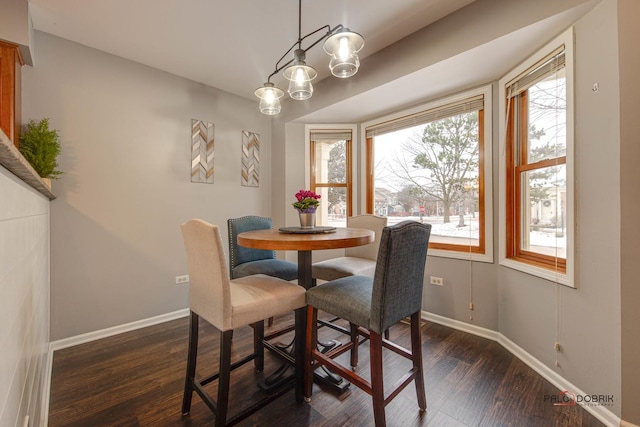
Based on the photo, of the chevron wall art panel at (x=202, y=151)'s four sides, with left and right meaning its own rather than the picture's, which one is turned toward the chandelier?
front

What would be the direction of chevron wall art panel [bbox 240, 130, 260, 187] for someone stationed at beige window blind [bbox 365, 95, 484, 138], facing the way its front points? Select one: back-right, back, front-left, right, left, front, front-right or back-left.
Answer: front-right

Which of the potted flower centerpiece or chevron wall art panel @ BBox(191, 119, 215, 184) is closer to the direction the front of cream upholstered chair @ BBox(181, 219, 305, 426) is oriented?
the potted flower centerpiece

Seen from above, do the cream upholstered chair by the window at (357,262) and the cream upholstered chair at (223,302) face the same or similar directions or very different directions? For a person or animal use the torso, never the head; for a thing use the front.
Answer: very different directions

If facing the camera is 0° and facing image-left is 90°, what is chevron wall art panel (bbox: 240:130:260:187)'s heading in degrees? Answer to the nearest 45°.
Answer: approximately 315°

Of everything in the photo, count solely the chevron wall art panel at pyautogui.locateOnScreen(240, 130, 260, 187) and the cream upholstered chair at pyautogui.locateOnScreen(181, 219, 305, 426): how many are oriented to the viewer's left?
0

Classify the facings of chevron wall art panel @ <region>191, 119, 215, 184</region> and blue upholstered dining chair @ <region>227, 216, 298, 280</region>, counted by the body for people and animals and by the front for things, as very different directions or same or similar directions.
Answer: same or similar directions

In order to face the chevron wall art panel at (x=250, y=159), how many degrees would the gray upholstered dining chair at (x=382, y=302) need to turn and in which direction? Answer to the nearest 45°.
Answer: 0° — it already faces it

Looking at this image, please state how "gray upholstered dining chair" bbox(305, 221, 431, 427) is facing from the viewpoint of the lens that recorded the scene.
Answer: facing away from the viewer and to the left of the viewer

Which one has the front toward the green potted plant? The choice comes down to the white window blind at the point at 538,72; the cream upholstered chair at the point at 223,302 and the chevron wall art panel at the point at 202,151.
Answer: the white window blind

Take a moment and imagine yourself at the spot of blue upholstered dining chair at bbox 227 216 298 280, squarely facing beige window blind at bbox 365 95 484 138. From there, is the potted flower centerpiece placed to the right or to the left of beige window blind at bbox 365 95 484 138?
right

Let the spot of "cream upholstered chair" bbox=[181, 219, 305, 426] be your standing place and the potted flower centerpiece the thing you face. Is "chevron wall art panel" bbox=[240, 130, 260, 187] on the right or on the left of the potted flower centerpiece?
left

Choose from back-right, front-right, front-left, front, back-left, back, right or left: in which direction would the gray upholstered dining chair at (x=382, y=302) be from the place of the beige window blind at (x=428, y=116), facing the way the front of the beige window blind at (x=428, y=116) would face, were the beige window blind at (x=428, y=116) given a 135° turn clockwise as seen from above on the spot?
back

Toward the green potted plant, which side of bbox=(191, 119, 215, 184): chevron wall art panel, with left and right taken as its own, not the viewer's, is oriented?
right

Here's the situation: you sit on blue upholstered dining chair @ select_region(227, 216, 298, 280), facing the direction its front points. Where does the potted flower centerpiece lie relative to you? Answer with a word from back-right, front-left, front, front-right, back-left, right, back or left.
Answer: front

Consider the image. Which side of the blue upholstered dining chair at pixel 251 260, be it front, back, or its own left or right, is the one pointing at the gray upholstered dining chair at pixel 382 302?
front
